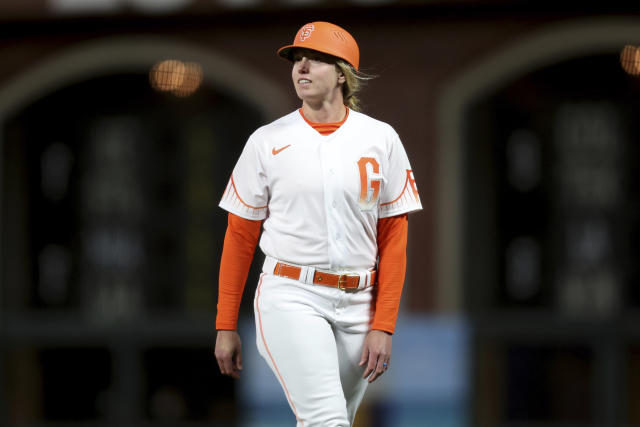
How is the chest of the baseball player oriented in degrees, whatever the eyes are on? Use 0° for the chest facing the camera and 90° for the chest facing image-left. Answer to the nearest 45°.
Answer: approximately 0°

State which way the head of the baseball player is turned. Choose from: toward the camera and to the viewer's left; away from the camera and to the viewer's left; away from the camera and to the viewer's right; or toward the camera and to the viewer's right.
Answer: toward the camera and to the viewer's left
